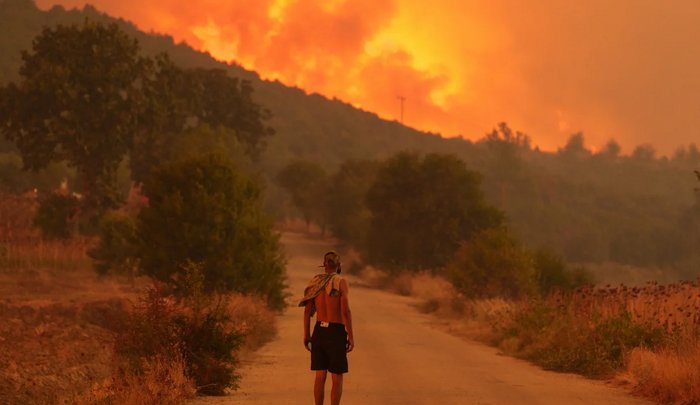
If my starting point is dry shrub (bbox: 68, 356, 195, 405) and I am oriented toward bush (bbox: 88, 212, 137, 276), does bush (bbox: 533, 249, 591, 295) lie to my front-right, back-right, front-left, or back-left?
front-right

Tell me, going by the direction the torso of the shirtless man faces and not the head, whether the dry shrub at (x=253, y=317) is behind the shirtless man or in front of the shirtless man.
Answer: in front

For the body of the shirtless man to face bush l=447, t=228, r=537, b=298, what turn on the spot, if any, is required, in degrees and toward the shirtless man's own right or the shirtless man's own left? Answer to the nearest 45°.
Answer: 0° — they already face it

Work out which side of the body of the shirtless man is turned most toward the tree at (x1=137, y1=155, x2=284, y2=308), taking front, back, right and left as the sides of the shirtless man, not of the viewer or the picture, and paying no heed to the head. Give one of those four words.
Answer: front

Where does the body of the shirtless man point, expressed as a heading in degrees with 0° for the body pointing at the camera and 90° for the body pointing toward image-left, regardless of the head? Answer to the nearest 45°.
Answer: approximately 180°

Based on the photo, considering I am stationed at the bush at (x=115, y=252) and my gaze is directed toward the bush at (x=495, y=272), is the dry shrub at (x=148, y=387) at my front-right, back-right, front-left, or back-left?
front-right

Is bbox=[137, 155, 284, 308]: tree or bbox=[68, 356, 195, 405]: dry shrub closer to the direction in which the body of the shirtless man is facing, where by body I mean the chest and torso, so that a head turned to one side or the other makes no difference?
the tree
